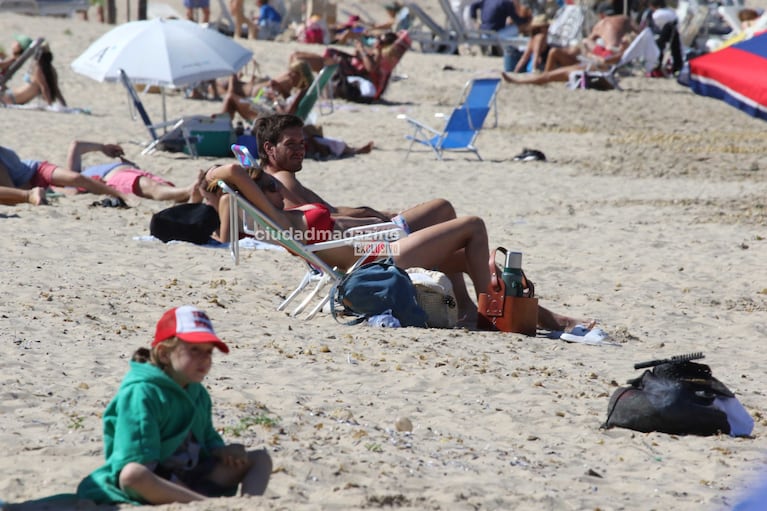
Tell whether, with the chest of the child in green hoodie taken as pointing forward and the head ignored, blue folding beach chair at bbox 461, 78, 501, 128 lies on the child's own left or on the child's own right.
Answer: on the child's own left

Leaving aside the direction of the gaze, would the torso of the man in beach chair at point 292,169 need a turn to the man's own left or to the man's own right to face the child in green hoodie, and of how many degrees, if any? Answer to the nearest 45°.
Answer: approximately 90° to the man's own right

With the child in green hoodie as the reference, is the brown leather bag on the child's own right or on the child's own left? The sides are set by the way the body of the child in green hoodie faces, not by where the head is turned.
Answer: on the child's own left

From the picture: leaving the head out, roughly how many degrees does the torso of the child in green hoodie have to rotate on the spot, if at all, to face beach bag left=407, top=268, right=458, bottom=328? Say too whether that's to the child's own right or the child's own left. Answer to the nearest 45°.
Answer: approximately 90° to the child's own left

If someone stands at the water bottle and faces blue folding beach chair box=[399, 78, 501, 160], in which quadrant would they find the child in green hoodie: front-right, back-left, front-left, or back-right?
back-left

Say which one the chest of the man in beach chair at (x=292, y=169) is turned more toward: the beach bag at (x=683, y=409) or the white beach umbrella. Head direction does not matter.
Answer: the beach bag

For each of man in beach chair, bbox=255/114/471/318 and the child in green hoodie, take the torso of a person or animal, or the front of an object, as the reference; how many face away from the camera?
0

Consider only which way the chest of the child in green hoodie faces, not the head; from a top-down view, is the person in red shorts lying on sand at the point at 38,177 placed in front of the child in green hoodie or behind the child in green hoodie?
behind

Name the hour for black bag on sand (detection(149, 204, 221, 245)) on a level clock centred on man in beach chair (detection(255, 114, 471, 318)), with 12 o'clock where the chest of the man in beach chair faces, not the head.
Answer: The black bag on sand is roughly at 8 o'clock from the man in beach chair.

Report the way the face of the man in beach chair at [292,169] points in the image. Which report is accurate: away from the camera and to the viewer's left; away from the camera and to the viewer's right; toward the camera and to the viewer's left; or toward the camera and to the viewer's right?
toward the camera and to the viewer's right

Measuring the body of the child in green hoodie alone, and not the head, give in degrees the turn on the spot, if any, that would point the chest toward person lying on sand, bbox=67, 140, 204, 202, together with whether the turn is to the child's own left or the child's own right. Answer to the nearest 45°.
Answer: approximately 135° to the child's own left

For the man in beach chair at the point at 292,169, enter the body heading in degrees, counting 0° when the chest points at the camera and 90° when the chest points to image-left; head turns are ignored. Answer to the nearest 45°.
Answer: approximately 270°
